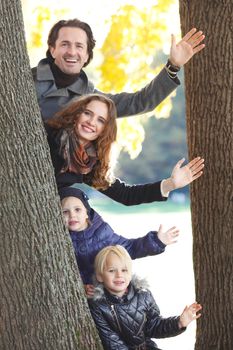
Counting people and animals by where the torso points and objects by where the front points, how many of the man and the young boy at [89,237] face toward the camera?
2

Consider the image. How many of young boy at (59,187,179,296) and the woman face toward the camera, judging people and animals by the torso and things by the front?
2

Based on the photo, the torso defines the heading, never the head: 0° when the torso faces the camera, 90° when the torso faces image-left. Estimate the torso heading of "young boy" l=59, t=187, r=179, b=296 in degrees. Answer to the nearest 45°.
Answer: approximately 0°

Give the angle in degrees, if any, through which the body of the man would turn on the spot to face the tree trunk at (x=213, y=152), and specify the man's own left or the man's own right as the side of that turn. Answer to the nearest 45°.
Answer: approximately 135° to the man's own left

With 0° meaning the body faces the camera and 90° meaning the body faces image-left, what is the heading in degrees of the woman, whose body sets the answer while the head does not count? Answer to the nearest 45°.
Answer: approximately 0°
